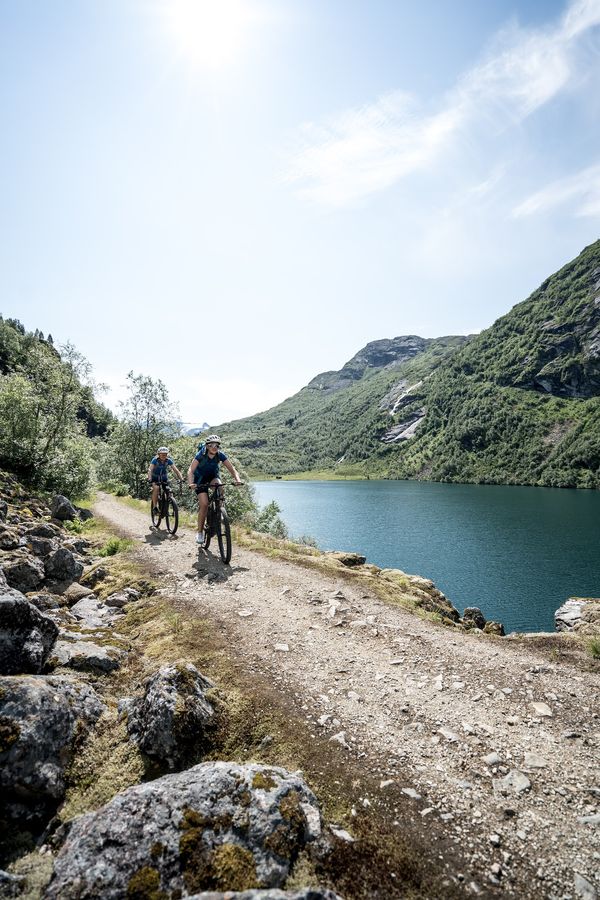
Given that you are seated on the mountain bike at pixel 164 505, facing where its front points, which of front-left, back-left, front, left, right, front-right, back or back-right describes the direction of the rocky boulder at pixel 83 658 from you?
front-right

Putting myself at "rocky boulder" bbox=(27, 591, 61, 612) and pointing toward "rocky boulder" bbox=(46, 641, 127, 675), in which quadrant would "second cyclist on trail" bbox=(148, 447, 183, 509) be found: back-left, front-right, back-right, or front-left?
back-left

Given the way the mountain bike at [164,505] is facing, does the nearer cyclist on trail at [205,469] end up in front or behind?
in front

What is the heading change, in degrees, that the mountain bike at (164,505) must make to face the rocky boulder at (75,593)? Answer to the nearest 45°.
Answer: approximately 45° to its right

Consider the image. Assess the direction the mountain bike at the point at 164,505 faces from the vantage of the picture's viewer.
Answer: facing the viewer and to the right of the viewer

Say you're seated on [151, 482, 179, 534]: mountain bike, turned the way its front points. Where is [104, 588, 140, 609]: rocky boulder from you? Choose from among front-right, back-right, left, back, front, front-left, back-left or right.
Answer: front-right

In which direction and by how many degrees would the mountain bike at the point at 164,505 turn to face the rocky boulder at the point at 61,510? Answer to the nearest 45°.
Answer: approximately 135° to its right

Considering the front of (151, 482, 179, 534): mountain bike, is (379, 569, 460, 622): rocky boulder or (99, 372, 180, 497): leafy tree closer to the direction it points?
the rocky boulder

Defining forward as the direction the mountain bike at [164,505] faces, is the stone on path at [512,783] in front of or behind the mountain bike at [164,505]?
in front

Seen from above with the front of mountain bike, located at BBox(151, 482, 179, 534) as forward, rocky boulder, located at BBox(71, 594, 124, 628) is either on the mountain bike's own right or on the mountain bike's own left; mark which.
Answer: on the mountain bike's own right

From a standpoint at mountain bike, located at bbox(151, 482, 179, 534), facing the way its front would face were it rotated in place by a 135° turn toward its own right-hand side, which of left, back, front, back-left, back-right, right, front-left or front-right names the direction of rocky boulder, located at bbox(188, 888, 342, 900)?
left

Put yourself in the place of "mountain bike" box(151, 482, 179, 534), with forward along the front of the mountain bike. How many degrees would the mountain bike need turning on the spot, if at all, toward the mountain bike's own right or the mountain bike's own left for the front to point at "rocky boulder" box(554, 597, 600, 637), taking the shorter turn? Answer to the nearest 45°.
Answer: approximately 45° to the mountain bike's own left

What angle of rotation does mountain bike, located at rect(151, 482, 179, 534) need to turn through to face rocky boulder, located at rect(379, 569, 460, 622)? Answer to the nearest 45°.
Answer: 0° — it already faces it
